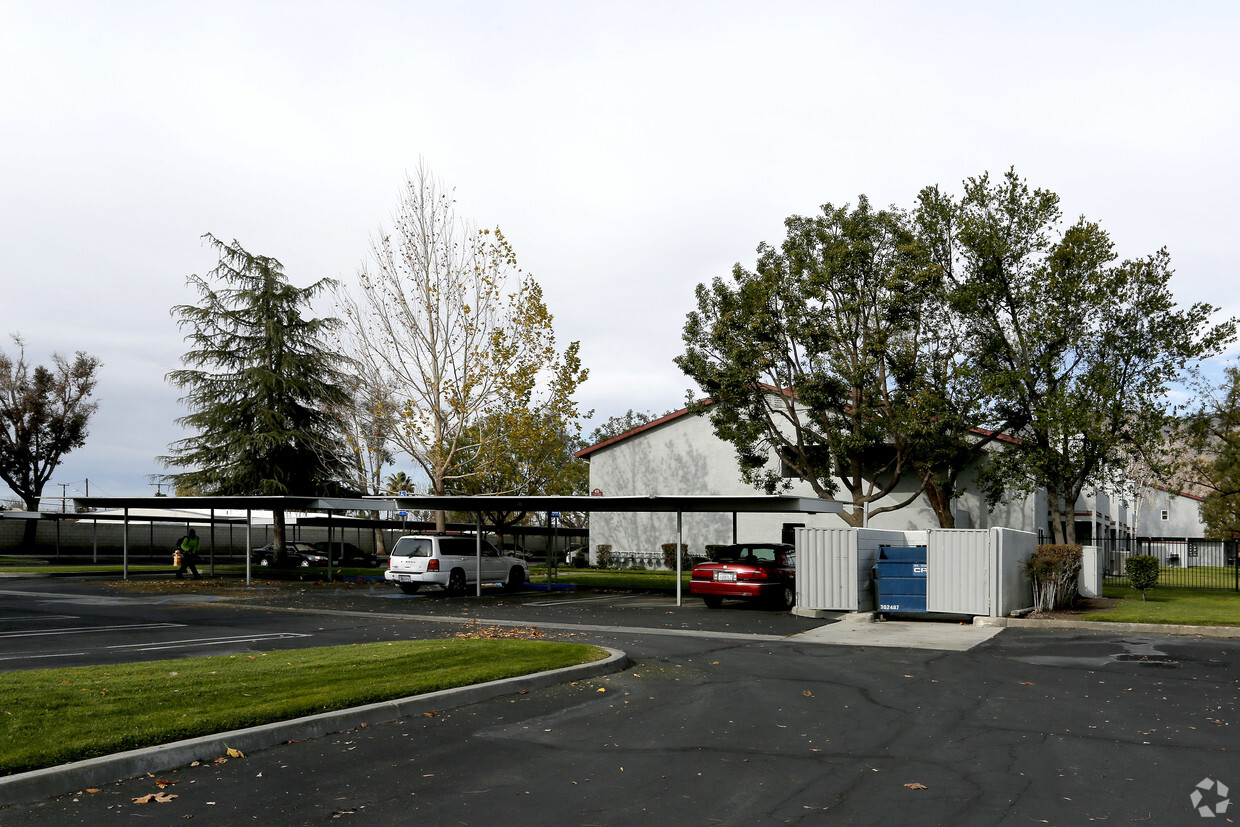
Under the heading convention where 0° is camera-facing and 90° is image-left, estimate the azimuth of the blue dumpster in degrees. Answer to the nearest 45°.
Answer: approximately 0°

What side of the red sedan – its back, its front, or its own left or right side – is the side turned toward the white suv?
left

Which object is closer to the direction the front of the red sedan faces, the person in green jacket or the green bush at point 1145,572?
the green bush

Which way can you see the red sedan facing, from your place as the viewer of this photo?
facing away from the viewer and to the right of the viewer
